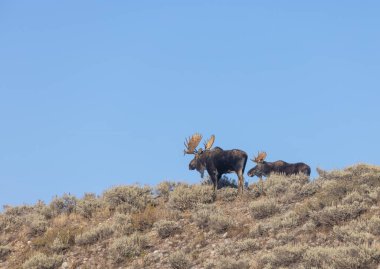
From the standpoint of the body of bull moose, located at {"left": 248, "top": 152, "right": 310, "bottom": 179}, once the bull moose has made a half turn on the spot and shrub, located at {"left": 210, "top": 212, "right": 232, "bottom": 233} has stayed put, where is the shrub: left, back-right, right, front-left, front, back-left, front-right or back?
right

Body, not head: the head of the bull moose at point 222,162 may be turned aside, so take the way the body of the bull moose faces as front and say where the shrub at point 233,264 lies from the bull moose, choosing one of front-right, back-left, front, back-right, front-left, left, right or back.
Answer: left

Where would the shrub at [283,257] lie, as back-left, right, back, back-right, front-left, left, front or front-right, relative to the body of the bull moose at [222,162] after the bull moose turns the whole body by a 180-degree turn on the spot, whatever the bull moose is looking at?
right

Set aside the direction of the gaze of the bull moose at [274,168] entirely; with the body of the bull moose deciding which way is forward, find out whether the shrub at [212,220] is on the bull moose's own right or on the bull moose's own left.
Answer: on the bull moose's own left

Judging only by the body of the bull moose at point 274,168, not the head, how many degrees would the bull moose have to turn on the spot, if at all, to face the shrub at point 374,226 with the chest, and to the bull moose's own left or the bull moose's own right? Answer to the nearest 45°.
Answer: approximately 90° to the bull moose's own left

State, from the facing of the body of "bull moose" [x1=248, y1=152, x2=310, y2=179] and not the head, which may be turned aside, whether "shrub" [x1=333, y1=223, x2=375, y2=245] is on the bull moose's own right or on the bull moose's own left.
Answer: on the bull moose's own left

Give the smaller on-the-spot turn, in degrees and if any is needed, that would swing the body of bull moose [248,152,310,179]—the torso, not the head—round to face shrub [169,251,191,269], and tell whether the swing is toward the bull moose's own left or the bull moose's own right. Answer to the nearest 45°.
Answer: approximately 90° to the bull moose's own left

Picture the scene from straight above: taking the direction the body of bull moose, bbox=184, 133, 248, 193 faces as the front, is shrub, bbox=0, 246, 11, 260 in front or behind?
in front

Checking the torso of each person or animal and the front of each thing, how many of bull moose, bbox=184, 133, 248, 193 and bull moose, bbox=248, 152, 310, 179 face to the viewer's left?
2

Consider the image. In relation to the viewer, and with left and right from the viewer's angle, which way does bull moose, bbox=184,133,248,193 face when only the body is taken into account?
facing to the left of the viewer

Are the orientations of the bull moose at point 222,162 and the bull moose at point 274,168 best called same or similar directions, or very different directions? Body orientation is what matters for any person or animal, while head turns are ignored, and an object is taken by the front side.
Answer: same or similar directions

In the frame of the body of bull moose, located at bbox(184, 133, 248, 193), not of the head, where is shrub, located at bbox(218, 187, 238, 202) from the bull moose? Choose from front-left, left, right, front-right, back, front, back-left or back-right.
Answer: left

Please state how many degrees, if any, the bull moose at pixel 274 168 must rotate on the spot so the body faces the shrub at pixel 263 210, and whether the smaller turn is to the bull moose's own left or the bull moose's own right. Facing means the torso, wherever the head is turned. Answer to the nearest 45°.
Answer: approximately 90° to the bull moose's own left

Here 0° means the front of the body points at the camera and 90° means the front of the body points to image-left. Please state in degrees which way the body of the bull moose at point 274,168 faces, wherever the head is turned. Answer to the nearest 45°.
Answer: approximately 90°
